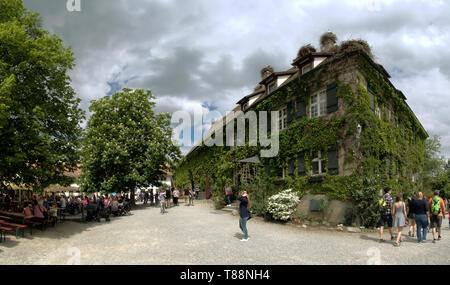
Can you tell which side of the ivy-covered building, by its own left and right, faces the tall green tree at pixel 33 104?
front

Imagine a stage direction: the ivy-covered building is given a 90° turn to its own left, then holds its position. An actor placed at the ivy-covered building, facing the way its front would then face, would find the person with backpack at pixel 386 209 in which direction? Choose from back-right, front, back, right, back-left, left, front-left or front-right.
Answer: front-right

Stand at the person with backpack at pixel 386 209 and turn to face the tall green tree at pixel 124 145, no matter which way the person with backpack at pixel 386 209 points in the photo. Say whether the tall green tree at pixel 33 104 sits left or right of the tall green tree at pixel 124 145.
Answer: left

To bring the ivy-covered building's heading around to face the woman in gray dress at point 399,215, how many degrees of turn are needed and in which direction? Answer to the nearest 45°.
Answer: approximately 45° to its left

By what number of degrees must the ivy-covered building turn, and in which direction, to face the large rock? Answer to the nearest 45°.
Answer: approximately 45° to its left

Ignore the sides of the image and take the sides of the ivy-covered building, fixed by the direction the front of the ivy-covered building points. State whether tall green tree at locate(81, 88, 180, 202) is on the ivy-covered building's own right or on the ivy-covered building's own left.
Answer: on the ivy-covered building's own right

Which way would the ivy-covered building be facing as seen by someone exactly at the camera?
facing the viewer and to the left of the viewer
